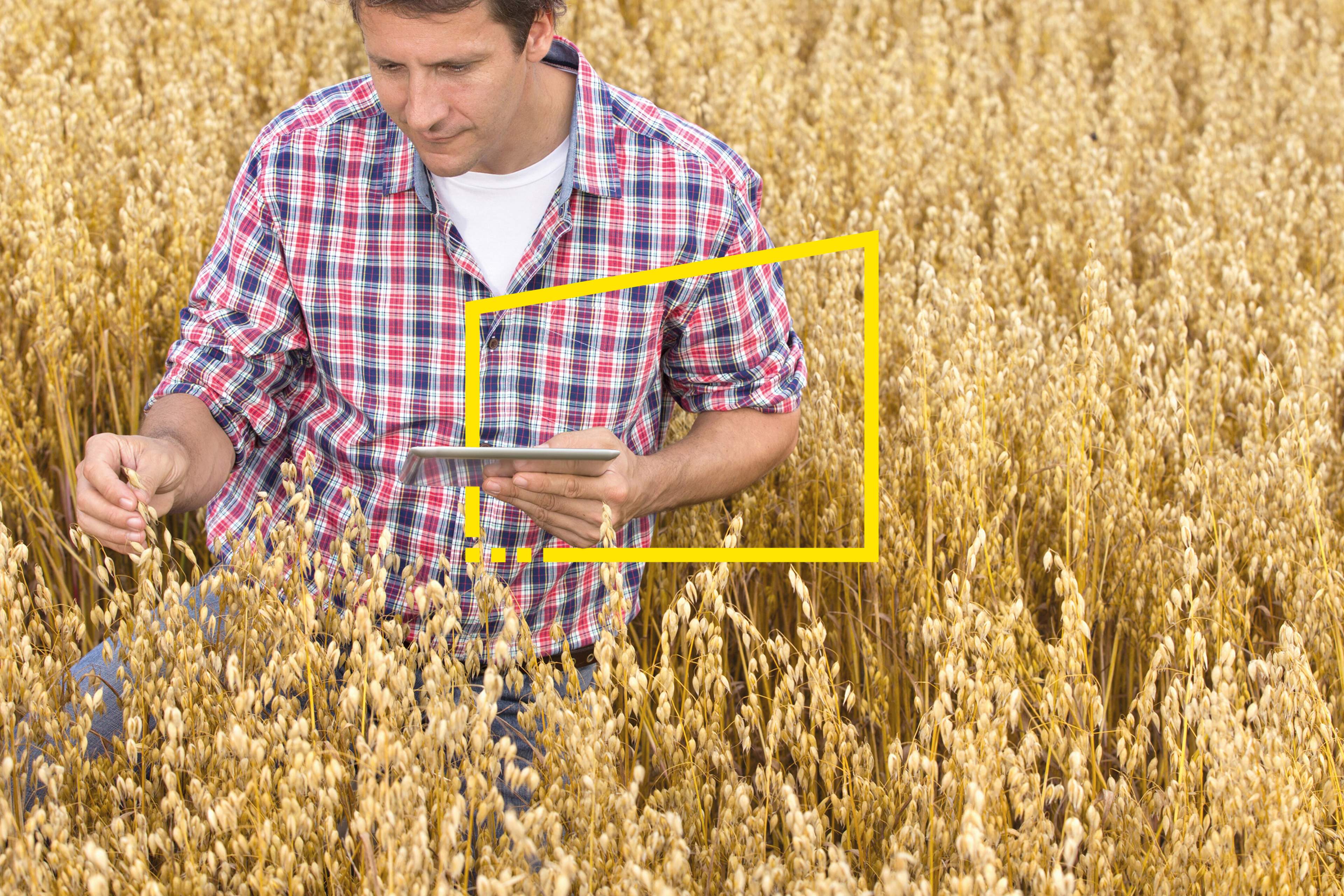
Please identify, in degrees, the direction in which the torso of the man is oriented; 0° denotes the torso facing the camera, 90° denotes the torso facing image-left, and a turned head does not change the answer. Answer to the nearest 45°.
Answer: approximately 0°
